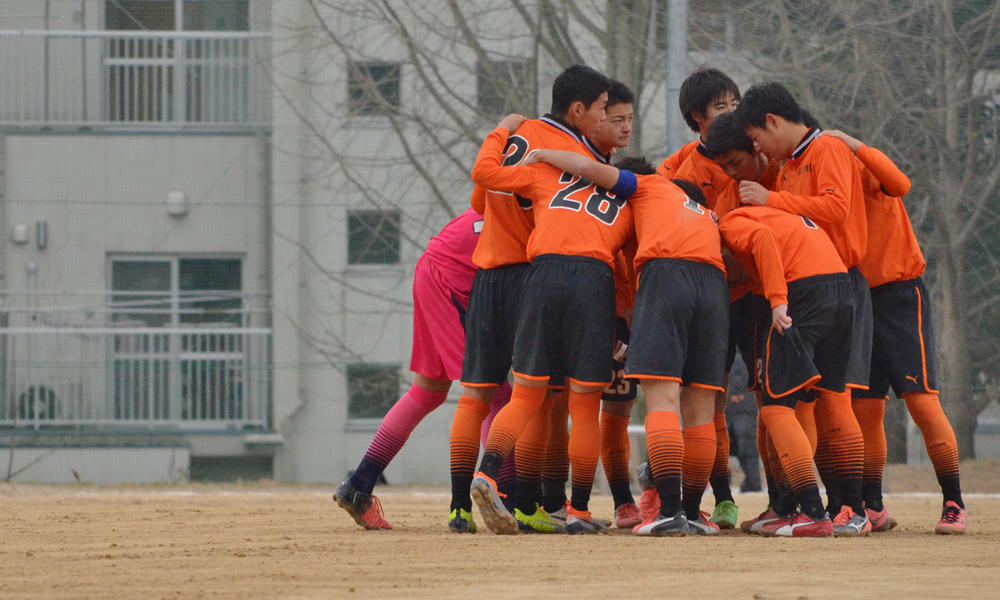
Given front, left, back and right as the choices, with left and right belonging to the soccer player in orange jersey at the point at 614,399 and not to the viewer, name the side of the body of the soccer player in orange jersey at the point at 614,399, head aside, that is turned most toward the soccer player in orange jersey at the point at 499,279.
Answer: right

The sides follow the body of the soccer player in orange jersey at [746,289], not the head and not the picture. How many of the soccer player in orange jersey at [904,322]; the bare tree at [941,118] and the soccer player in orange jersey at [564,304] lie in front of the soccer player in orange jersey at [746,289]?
1

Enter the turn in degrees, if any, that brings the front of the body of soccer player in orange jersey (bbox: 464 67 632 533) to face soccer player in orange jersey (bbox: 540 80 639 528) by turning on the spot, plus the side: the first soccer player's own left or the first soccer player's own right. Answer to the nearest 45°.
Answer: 0° — they already face them

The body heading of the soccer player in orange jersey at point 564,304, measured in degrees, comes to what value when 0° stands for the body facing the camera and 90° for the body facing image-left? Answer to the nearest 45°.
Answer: approximately 225°

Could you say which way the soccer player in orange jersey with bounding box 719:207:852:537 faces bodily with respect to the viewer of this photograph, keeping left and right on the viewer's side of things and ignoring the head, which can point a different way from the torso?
facing to the left of the viewer

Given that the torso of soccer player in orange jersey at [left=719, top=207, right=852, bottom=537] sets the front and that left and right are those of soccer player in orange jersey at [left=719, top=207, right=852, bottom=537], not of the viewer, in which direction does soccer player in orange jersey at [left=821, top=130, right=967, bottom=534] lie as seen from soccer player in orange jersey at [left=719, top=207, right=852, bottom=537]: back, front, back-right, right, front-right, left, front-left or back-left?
back-right
